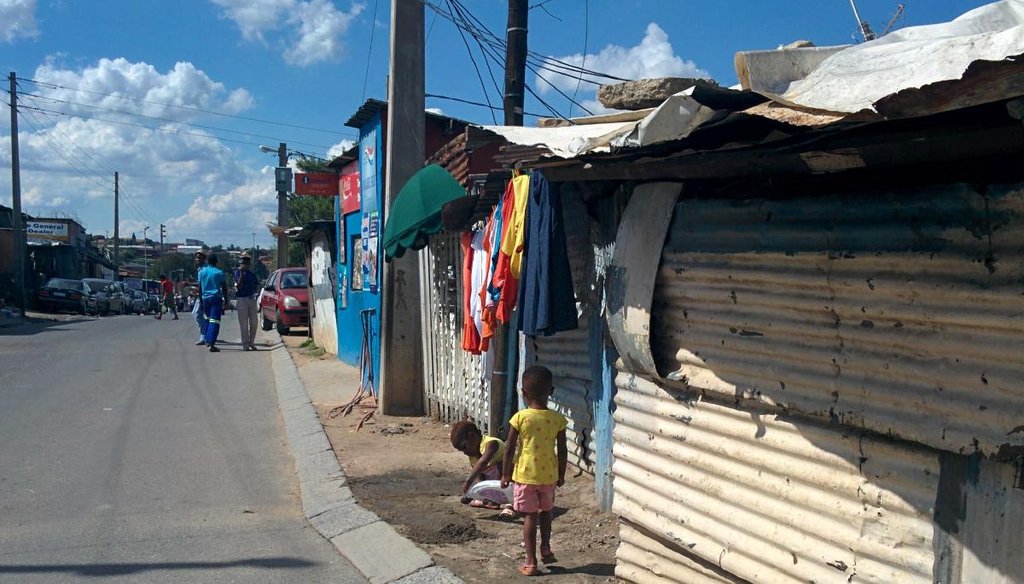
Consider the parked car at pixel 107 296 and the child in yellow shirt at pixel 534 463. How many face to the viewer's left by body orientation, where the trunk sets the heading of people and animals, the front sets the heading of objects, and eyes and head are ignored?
0

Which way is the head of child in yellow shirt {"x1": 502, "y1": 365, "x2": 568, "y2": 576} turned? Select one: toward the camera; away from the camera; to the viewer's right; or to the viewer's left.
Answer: away from the camera

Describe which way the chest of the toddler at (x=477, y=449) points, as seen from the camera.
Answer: to the viewer's left

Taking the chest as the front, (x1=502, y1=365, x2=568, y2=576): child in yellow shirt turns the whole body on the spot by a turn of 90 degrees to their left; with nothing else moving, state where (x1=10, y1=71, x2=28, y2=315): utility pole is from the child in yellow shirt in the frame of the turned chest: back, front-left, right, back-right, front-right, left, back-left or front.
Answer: front-right

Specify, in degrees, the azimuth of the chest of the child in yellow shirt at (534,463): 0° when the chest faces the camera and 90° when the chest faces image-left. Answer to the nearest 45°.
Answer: approximately 180°

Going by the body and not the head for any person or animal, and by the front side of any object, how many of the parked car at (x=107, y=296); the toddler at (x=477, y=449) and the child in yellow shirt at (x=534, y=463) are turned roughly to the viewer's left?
1

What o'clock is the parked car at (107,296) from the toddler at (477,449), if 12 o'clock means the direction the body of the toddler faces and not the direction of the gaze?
The parked car is roughly at 2 o'clock from the toddler.
